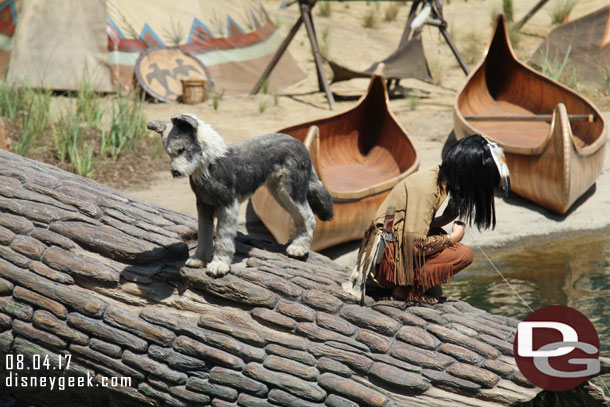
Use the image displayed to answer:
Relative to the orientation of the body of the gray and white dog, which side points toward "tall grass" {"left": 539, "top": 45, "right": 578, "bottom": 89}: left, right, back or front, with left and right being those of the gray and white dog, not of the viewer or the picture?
back

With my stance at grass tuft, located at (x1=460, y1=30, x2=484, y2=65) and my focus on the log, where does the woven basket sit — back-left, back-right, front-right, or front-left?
front-right

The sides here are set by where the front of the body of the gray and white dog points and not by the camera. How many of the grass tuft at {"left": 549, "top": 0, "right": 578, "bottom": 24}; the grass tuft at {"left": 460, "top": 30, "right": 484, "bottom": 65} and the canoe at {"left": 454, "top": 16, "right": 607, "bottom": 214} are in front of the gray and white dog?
0

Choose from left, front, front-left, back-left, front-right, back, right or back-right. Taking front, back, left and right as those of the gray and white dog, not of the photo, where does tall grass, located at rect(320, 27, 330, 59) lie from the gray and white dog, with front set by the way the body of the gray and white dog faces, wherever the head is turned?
back-right

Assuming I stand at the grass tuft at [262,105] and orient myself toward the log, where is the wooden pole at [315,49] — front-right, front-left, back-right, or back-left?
back-left

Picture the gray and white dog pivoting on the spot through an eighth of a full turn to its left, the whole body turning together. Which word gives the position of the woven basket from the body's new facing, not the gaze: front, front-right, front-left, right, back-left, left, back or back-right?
back

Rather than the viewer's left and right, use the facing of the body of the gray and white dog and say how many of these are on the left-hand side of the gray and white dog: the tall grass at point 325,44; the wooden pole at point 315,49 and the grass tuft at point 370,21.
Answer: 0

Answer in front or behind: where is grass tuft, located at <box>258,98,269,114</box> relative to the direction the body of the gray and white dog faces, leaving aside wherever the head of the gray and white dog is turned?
behind

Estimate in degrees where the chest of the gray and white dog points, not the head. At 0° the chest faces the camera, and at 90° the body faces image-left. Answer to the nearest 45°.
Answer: approximately 45°

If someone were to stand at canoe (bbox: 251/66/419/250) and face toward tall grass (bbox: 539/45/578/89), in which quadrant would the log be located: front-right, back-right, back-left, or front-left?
back-right

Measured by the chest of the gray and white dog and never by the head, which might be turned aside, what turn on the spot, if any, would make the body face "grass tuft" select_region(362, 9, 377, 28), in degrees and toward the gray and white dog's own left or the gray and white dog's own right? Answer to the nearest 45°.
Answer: approximately 135° to the gray and white dog's own right

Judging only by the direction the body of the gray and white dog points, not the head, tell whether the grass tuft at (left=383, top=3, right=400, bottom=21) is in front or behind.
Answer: behind

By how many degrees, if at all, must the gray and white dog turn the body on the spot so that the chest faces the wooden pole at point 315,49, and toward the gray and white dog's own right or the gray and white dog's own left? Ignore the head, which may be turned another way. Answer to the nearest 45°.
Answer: approximately 135° to the gray and white dog's own right

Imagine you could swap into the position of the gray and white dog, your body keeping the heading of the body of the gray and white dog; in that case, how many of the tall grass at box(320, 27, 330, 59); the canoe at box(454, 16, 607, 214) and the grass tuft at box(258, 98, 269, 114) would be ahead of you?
0

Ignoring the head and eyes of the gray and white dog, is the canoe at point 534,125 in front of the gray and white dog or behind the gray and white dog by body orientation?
behind
